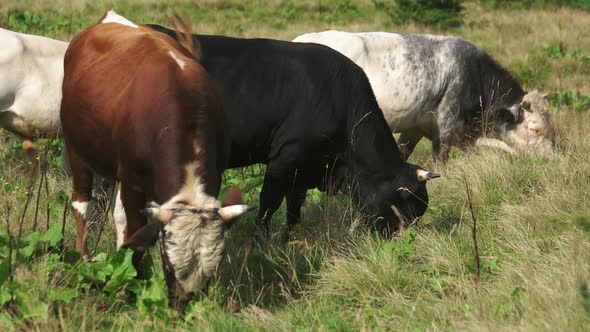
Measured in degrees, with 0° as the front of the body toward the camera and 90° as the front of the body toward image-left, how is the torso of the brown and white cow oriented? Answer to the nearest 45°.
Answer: approximately 315°

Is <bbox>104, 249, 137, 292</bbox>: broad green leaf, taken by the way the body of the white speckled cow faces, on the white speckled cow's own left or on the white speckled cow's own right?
on the white speckled cow's own right

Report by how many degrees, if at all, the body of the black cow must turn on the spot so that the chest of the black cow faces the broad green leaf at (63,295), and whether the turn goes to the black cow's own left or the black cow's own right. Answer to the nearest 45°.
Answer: approximately 135° to the black cow's own right

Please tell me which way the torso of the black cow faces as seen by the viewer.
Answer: to the viewer's right

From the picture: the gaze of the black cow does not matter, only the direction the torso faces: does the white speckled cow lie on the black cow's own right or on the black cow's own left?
on the black cow's own left

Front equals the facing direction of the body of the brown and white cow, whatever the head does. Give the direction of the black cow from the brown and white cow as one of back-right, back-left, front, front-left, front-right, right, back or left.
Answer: left

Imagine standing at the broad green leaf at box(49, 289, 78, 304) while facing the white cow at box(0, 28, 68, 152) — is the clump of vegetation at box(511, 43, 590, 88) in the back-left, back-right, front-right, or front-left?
front-right

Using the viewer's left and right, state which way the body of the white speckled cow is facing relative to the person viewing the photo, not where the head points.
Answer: facing to the right of the viewer

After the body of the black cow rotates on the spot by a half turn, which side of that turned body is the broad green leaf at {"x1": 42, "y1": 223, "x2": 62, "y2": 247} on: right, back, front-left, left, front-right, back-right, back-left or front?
front-left
